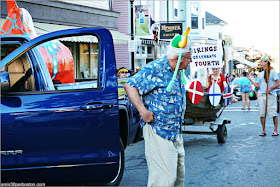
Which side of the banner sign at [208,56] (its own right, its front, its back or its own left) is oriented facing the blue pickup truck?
front

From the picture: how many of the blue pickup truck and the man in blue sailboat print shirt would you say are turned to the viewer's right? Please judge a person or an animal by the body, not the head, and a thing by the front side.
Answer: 1

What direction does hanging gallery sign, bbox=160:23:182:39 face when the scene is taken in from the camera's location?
facing the viewer

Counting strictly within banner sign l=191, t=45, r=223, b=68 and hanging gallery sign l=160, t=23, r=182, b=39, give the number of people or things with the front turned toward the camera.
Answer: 2

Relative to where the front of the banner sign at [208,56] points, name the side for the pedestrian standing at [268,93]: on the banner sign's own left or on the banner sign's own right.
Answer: on the banner sign's own left

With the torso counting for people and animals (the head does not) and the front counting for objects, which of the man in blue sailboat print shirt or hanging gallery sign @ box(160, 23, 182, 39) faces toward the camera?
the hanging gallery sign

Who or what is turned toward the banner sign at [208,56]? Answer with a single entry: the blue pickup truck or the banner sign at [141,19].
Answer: the banner sign at [141,19]

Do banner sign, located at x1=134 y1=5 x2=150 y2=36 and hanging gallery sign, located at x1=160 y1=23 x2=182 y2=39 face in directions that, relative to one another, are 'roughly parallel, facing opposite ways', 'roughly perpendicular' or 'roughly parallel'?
roughly parallel

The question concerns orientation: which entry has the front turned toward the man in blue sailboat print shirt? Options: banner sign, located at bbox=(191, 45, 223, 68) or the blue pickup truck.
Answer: the banner sign

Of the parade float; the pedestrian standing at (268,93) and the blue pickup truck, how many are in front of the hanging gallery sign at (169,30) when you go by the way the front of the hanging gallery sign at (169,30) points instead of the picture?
3

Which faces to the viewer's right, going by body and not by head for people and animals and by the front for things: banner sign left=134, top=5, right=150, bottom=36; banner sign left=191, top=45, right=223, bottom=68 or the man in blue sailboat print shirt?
the man in blue sailboat print shirt

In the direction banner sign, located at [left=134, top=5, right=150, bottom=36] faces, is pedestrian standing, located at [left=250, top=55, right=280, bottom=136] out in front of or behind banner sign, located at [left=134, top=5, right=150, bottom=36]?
in front

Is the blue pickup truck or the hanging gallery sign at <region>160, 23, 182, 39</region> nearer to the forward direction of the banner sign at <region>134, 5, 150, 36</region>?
the blue pickup truck

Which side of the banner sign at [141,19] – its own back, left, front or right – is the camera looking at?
front
